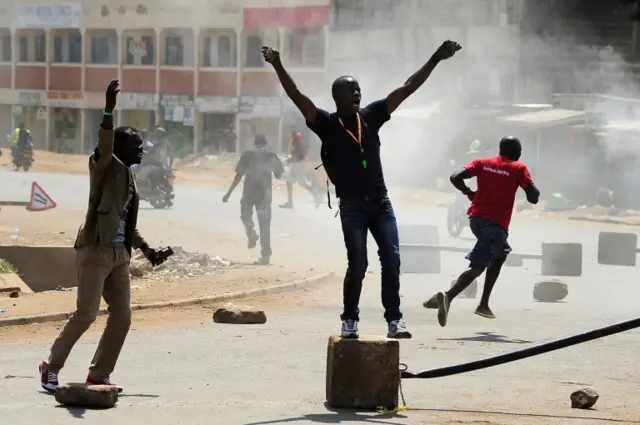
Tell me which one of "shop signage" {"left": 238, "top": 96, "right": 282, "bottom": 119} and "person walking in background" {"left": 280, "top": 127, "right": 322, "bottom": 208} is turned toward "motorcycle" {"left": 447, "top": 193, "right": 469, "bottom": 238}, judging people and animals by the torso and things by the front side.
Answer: the shop signage

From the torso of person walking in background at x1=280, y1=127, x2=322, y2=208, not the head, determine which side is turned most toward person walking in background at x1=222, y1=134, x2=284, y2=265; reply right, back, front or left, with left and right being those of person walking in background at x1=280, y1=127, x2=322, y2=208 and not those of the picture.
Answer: left

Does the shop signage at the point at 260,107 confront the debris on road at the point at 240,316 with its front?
yes

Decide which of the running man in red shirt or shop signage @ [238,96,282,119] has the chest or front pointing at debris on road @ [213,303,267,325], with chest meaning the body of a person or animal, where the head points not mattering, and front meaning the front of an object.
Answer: the shop signage

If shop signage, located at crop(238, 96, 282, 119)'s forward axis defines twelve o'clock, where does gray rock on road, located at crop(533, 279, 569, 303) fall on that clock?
The gray rock on road is roughly at 12 o'clock from the shop signage.

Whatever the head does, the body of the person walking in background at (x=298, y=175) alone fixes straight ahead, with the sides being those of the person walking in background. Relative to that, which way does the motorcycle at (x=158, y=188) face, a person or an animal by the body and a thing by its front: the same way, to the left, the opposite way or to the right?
the opposite way

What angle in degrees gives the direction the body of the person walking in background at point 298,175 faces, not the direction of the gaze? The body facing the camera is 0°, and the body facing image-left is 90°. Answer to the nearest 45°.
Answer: approximately 90°
